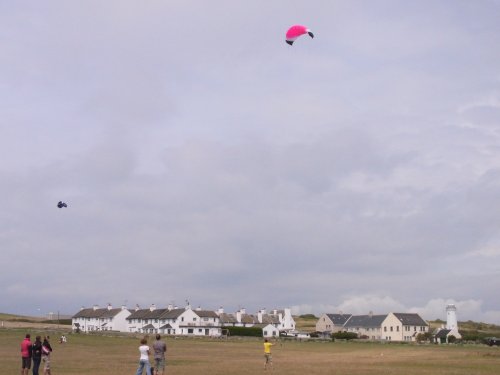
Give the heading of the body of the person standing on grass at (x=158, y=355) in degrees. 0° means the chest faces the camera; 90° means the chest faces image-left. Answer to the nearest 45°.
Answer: approximately 180°
